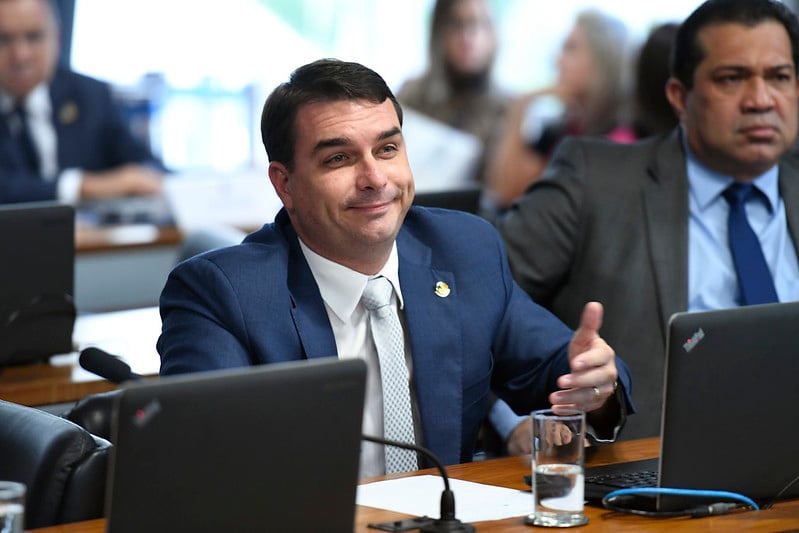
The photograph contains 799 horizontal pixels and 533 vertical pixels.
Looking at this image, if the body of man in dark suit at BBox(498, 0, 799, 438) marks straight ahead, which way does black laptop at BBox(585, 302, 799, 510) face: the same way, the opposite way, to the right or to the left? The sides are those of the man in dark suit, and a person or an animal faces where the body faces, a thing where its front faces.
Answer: the opposite way

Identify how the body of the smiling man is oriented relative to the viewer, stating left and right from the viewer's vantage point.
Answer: facing the viewer and to the right of the viewer

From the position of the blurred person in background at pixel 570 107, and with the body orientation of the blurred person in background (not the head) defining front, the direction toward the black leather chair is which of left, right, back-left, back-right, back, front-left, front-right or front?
left

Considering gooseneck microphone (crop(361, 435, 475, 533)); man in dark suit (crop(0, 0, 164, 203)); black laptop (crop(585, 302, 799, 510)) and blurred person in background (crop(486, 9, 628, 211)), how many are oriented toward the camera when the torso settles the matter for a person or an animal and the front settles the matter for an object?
1

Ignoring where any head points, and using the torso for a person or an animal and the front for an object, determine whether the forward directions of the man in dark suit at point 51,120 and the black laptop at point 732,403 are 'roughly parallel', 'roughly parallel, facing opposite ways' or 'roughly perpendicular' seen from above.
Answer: roughly parallel, facing opposite ways

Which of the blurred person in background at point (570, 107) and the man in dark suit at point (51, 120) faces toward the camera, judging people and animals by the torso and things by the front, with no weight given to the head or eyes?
the man in dark suit

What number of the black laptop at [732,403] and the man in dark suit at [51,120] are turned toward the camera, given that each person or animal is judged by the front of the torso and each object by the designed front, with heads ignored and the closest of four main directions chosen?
1

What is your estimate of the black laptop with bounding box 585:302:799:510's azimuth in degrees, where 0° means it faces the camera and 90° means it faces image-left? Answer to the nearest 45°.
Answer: approximately 135°

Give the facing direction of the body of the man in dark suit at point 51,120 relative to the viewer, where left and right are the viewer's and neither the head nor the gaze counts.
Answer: facing the viewer

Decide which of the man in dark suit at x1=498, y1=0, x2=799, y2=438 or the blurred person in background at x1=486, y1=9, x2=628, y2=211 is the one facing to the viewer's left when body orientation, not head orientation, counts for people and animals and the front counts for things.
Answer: the blurred person in background

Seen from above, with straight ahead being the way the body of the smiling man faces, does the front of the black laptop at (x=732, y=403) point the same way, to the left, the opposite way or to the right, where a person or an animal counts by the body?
the opposite way

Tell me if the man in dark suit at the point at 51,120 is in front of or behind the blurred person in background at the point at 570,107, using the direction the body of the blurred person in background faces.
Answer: in front

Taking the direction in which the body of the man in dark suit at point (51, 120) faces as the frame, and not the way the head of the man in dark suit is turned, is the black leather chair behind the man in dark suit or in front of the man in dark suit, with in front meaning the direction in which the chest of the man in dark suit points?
in front

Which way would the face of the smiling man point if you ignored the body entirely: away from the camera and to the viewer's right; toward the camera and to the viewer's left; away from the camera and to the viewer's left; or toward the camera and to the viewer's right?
toward the camera and to the viewer's right

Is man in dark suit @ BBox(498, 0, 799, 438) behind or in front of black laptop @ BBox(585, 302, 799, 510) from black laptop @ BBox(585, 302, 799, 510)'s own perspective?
in front
